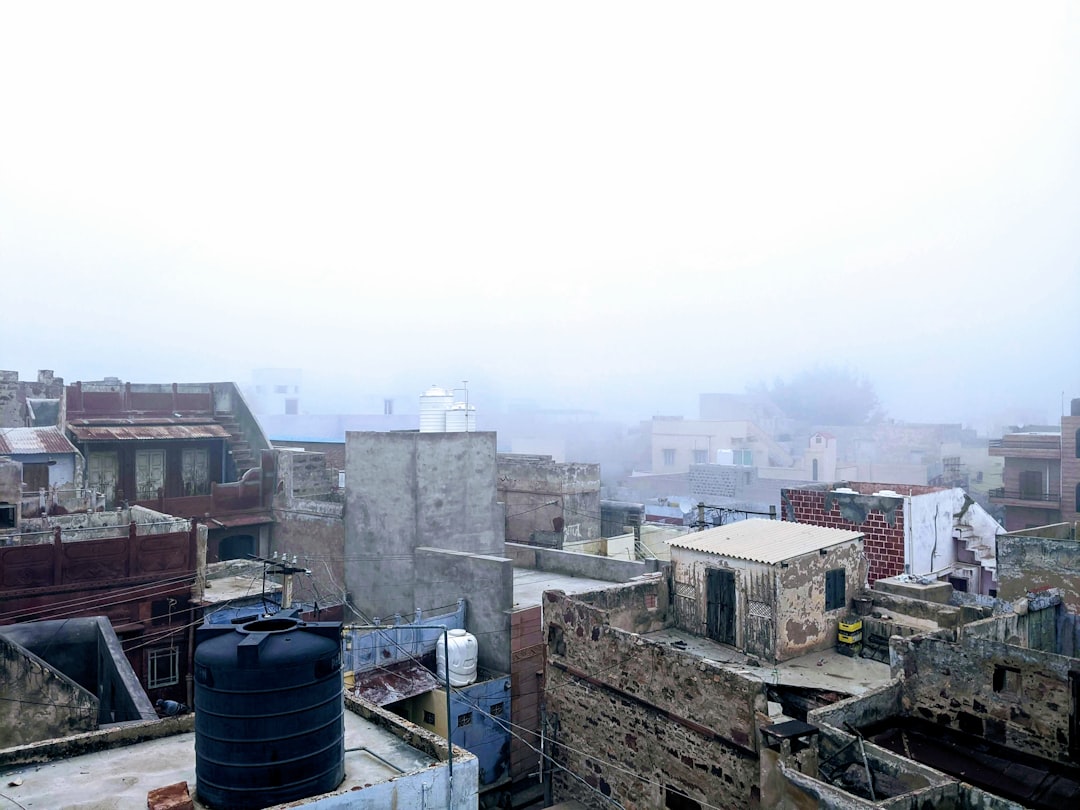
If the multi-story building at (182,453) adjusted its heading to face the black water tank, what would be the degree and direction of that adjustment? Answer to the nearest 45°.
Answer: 0° — it already faces it

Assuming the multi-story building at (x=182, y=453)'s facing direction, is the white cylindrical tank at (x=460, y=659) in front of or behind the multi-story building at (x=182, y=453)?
in front

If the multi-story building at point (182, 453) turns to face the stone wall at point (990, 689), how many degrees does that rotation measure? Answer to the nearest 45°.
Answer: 0° — it already faces it

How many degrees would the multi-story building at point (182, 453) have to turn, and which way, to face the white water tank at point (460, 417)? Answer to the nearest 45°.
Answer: approximately 45° to its left

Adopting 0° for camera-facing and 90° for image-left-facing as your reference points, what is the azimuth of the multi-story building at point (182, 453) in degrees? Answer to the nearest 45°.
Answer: approximately 0°

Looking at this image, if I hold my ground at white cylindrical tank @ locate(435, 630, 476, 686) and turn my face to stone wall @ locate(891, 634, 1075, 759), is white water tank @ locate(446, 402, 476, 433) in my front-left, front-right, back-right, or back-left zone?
back-left
